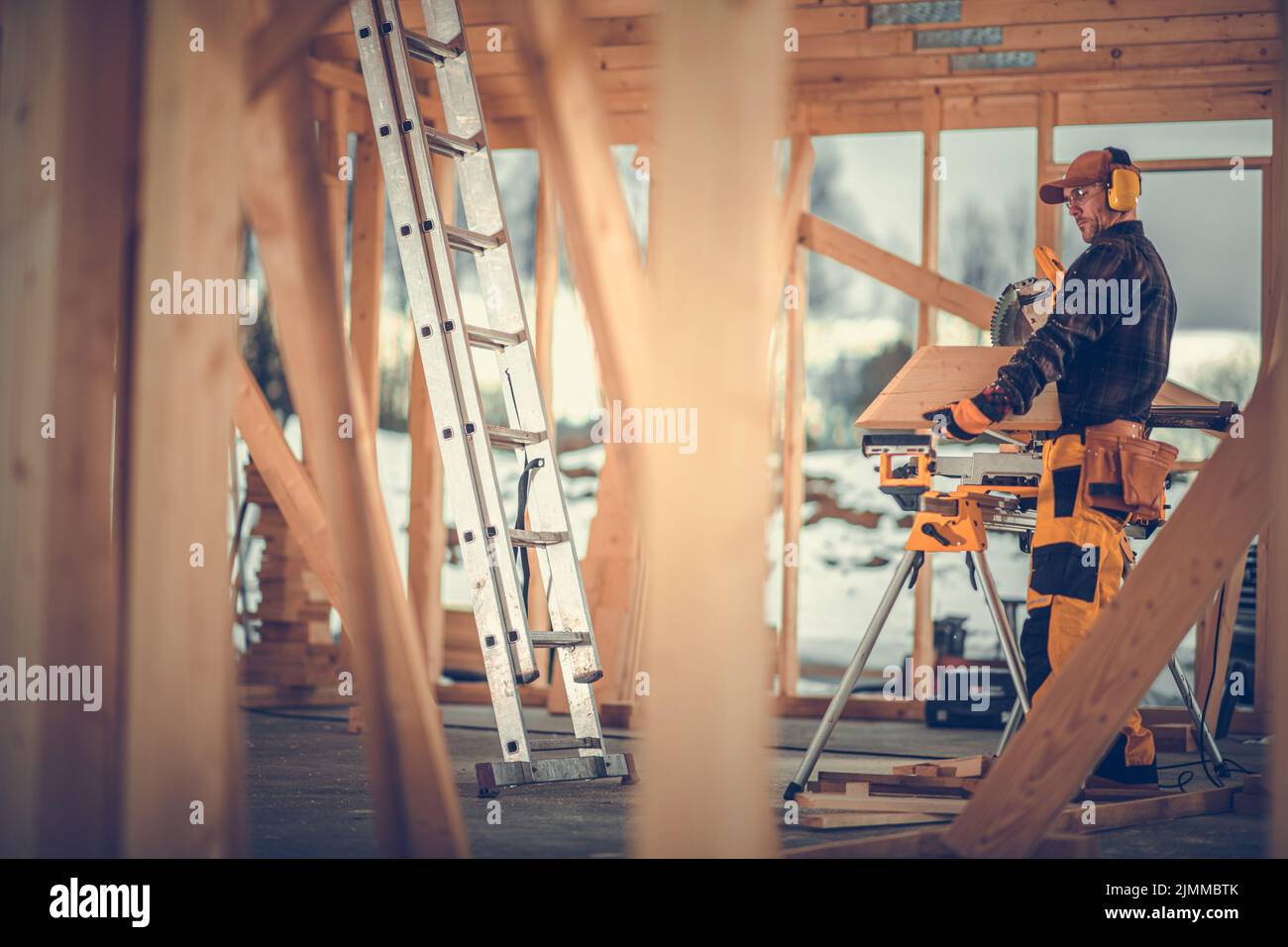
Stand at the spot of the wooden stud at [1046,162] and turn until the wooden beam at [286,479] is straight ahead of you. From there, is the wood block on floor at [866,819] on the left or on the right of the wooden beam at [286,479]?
left

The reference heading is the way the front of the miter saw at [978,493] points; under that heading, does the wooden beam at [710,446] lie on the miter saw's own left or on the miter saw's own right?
on the miter saw's own right

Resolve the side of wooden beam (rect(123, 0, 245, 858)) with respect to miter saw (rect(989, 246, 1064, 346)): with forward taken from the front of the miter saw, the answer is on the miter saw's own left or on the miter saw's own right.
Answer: on the miter saw's own right

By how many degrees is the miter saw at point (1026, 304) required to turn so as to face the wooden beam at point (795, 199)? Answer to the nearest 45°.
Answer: approximately 135° to its left

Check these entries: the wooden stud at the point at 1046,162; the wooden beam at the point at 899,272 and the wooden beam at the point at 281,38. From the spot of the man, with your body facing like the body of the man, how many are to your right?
2

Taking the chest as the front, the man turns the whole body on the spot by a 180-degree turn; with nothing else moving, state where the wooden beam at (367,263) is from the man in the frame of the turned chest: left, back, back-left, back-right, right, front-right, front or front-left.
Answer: back-left

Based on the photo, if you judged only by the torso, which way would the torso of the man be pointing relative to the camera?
to the viewer's left

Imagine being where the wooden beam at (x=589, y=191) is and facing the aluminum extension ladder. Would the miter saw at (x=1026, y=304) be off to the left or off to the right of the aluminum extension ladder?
right

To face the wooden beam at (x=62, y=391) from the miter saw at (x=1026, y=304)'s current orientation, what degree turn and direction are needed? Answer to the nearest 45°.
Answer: approximately 90° to its right

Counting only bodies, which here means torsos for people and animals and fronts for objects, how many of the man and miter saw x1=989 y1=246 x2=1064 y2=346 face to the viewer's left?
1
